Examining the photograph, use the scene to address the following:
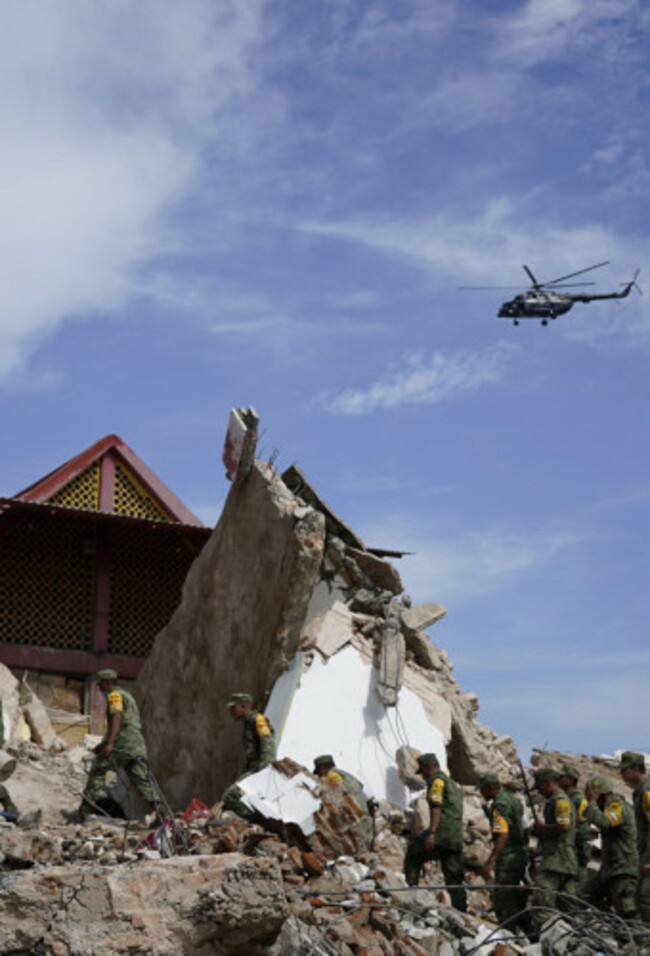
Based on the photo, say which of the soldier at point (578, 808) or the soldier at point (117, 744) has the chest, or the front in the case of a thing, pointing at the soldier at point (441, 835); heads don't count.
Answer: the soldier at point (578, 808)

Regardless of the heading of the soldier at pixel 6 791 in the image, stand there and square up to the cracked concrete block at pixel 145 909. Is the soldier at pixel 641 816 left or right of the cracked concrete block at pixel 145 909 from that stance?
left

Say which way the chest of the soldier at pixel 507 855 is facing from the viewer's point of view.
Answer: to the viewer's left

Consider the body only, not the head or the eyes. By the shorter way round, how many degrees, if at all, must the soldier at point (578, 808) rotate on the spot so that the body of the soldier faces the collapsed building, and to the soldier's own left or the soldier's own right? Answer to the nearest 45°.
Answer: approximately 45° to the soldier's own right

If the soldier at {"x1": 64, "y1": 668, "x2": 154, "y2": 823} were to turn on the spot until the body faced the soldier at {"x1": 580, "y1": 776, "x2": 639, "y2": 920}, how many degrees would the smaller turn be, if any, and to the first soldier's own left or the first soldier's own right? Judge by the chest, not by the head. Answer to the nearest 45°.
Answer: approximately 135° to the first soldier's own left

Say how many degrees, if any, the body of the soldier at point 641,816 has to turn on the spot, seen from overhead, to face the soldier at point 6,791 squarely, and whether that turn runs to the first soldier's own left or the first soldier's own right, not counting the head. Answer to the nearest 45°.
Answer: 0° — they already face them

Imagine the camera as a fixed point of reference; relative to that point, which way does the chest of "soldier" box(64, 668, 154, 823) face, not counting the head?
to the viewer's left

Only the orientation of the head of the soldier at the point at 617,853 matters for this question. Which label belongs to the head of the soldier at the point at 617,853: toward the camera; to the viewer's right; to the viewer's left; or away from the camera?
to the viewer's left

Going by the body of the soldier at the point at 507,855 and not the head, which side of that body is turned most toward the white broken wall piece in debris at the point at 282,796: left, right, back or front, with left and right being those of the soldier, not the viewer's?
front

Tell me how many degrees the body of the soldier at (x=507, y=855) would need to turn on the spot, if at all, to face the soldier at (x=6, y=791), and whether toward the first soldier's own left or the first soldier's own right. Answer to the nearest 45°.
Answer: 0° — they already face them

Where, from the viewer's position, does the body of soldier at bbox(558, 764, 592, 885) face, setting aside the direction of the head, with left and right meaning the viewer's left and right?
facing to the left of the viewer

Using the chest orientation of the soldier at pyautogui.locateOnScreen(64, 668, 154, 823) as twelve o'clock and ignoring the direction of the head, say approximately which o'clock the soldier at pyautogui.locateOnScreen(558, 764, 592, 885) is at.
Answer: the soldier at pyautogui.locateOnScreen(558, 764, 592, 885) is roughly at 7 o'clock from the soldier at pyautogui.locateOnScreen(64, 668, 154, 823).

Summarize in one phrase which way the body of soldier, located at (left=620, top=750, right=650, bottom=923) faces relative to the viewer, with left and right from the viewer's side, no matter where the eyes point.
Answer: facing to the left of the viewer

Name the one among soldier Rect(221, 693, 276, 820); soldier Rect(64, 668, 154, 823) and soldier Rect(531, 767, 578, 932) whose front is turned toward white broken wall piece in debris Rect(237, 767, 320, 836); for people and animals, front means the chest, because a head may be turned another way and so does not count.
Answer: soldier Rect(531, 767, 578, 932)

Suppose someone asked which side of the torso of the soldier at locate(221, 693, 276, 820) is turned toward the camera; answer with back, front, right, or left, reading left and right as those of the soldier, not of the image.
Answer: left

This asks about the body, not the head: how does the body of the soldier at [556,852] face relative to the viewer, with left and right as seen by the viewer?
facing to the left of the viewer
